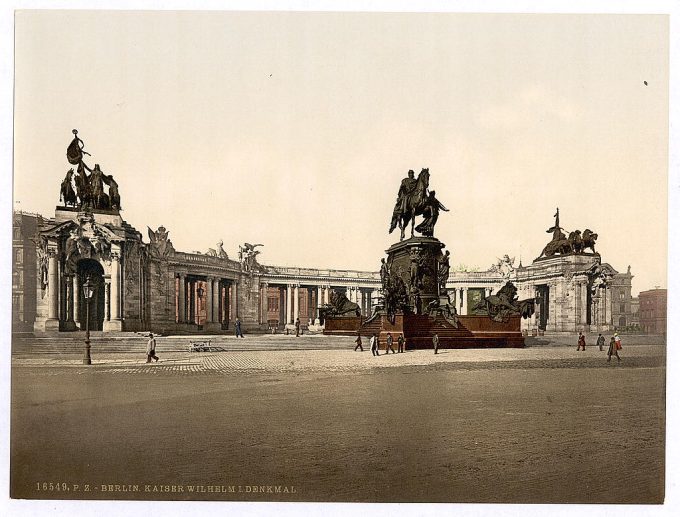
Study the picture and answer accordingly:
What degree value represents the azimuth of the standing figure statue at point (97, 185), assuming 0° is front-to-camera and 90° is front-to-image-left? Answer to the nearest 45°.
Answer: approximately 0°

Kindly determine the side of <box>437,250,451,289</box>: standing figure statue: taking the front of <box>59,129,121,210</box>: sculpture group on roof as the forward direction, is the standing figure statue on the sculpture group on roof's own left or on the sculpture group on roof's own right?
on the sculpture group on roof's own left

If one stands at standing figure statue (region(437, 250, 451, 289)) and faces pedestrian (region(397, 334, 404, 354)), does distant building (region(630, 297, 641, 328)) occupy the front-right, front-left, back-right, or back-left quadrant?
back-left
